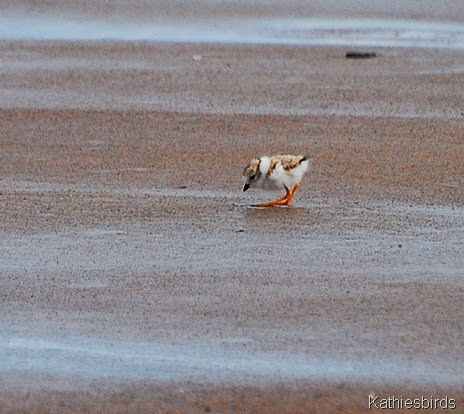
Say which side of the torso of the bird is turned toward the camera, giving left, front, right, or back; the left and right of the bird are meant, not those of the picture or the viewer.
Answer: left
